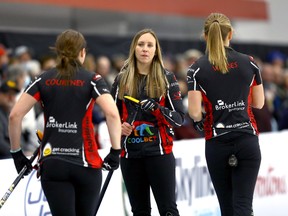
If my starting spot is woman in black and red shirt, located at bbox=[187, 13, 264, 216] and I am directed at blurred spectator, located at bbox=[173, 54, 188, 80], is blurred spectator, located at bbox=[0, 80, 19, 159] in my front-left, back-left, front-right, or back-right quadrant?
front-left

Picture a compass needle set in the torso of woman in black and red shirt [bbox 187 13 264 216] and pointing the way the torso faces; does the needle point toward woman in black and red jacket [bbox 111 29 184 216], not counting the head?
no

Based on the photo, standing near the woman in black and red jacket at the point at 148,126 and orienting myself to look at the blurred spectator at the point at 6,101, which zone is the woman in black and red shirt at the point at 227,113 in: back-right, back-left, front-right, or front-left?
back-right

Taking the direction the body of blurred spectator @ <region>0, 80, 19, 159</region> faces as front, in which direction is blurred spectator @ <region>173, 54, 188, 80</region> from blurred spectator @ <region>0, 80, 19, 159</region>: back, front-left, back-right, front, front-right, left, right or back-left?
left

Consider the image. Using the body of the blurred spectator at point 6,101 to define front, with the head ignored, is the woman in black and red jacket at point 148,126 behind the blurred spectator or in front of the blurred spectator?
in front

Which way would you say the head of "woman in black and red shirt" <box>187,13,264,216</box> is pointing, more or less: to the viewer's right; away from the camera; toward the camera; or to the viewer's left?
away from the camera

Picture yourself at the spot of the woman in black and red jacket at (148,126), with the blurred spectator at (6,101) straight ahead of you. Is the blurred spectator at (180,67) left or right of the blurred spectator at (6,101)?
right

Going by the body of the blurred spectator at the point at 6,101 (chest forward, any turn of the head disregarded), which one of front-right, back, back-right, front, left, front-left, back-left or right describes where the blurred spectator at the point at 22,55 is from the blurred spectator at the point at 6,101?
back-left

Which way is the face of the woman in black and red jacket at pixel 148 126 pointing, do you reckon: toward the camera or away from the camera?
toward the camera

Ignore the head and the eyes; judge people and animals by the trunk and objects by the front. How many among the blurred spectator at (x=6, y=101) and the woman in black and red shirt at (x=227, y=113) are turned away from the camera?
1

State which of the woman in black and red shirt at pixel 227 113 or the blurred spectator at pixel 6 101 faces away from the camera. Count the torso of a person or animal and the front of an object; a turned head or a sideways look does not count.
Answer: the woman in black and red shirt

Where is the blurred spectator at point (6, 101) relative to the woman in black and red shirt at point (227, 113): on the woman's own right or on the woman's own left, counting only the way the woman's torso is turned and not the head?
on the woman's own left

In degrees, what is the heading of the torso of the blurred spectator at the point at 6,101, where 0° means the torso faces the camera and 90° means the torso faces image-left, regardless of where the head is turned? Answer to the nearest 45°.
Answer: approximately 315°

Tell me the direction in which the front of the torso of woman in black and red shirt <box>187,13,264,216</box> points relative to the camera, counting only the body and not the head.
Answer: away from the camera
